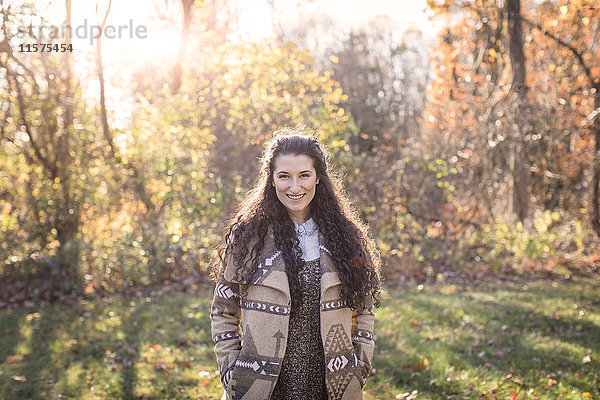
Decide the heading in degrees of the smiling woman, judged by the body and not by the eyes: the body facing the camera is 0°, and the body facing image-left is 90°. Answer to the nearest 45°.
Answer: approximately 0°
